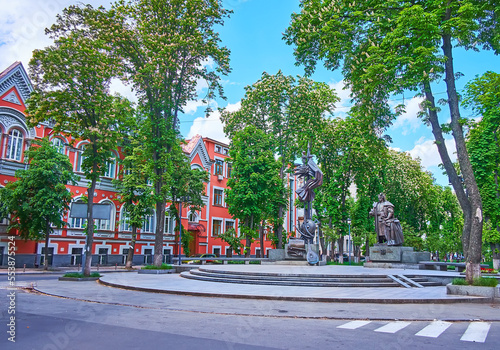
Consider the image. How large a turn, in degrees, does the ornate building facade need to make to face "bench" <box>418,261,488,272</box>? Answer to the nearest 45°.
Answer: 0° — it already faces it

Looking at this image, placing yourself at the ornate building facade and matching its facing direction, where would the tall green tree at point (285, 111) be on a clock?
The tall green tree is roughly at 11 o'clock from the ornate building facade.

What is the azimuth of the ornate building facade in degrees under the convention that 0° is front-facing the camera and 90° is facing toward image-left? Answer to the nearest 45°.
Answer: approximately 315°

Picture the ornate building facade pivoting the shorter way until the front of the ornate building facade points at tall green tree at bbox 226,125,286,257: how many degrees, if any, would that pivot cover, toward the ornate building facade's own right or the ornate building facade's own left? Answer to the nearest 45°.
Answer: approximately 45° to the ornate building facade's own left
